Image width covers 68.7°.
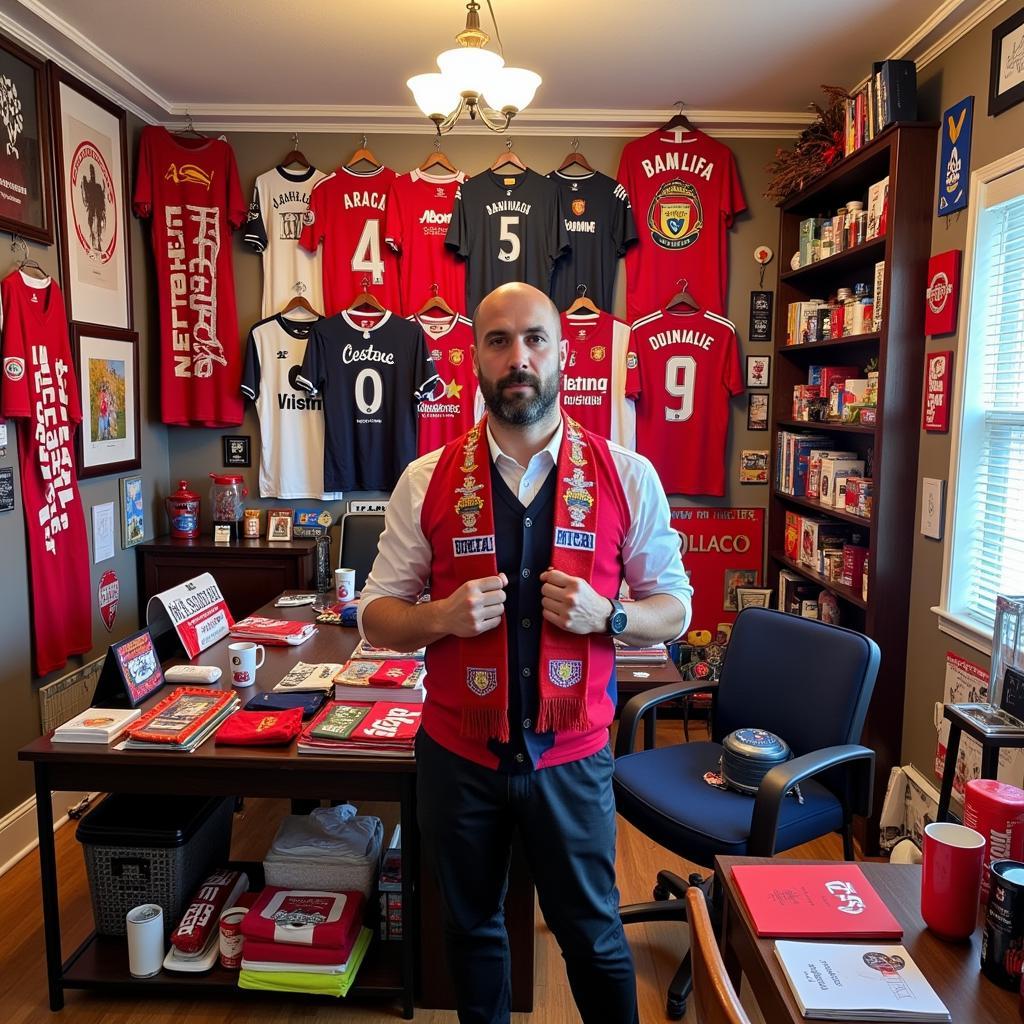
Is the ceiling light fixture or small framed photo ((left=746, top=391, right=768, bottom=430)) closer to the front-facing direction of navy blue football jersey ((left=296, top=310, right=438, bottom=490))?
the ceiling light fixture

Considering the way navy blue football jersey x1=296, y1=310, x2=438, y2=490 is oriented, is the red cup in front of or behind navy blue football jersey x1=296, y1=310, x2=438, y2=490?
in front

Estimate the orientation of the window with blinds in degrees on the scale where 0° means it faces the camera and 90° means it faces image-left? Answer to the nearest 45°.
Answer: approximately 45°

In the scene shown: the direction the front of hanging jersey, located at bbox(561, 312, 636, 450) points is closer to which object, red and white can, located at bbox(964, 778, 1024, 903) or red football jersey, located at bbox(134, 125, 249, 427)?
the red and white can

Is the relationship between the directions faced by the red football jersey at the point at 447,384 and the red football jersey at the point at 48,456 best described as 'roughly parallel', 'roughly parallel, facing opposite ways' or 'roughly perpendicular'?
roughly perpendicular

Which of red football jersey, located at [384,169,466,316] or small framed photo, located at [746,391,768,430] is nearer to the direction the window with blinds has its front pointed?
the red football jersey

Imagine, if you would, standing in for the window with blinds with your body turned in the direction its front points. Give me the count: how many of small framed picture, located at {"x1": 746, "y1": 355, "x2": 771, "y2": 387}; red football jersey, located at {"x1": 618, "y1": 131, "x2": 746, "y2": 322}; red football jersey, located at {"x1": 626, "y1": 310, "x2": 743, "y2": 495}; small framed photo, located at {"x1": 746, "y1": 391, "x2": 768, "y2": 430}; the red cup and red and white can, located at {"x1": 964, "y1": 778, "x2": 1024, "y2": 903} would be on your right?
4

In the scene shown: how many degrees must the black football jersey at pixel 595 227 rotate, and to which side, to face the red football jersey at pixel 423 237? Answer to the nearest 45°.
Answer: approximately 90° to its right

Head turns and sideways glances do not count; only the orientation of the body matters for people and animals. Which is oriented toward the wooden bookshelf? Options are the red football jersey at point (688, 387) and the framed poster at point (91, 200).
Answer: the framed poster

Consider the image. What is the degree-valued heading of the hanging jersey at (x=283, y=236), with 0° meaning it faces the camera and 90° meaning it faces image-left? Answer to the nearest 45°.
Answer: approximately 0°
